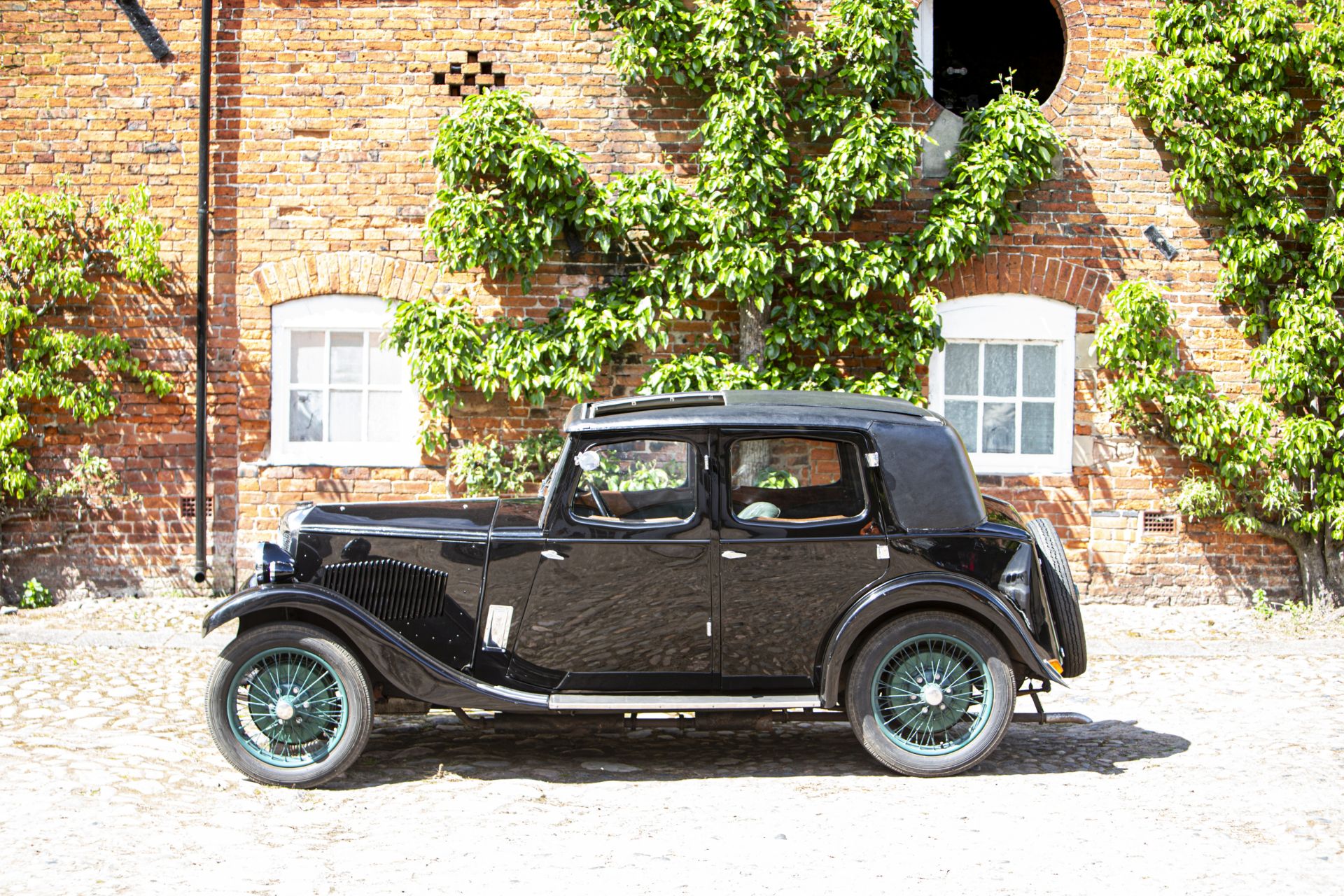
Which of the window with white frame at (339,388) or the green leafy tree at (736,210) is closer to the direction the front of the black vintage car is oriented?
the window with white frame

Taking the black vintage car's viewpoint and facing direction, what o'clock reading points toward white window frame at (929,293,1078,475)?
The white window frame is roughly at 4 o'clock from the black vintage car.

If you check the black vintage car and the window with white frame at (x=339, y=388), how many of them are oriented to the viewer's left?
1

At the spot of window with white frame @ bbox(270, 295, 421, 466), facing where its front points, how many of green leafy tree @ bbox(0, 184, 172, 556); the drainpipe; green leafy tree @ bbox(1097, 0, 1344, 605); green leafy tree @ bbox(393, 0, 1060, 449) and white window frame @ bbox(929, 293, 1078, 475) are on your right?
2

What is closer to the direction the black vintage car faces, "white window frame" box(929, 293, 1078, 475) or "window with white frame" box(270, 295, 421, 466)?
the window with white frame

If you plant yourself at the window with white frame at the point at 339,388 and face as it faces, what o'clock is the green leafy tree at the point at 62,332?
The green leafy tree is roughly at 3 o'clock from the window with white frame.

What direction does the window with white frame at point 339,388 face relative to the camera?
toward the camera

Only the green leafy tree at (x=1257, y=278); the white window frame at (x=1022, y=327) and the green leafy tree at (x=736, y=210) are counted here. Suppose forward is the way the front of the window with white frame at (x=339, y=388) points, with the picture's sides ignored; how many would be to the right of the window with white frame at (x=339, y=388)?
0

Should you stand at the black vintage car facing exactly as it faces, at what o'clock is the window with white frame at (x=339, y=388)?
The window with white frame is roughly at 2 o'clock from the black vintage car.

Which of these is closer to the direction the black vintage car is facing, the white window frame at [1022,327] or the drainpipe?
the drainpipe

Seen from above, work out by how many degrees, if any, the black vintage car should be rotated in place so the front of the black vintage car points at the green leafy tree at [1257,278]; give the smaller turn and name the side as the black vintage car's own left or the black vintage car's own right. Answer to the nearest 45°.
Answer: approximately 135° to the black vintage car's own right

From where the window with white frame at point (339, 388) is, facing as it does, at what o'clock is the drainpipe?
The drainpipe is roughly at 3 o'clock from the window with white frame.

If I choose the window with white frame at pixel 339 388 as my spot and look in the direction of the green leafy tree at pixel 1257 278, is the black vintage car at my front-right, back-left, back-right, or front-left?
front-right

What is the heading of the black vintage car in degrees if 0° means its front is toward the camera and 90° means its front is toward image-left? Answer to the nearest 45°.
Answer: approximately 90°

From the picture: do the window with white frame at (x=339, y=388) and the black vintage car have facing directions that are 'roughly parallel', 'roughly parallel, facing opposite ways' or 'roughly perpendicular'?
roughly perpendicular

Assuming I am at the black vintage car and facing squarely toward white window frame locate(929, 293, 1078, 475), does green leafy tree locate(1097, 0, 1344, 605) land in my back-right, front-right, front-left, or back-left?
front-right
